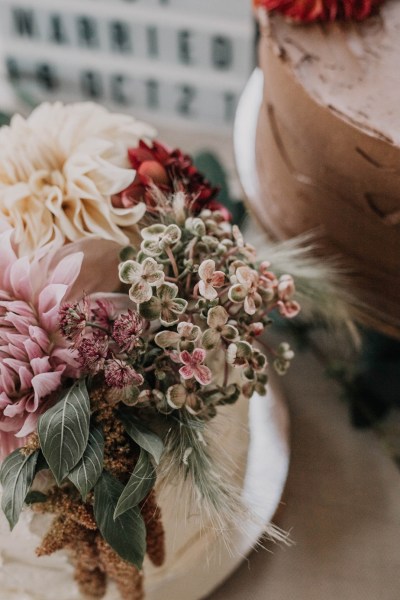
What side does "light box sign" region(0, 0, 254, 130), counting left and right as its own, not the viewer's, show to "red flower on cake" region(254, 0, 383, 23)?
front

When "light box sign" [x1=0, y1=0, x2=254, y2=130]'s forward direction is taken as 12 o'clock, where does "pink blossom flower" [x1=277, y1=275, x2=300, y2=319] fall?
The pink blossom flower is roughly at 12 o'clock from the light box sign.

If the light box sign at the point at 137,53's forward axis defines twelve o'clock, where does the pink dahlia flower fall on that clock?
The pink dahlia flower is roughly at 12 o'clock from the light box sign.

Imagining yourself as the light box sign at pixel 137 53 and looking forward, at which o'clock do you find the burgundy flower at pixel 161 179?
The burgundy flower is roughly at 12 o'clock from the light box sign.

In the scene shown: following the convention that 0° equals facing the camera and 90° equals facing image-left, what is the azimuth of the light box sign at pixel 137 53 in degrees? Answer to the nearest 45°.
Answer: approximately 0°

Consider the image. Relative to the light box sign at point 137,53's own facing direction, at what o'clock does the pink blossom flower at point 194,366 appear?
The pink blossom flower is roughly at 12 o'clock from the light box sign.

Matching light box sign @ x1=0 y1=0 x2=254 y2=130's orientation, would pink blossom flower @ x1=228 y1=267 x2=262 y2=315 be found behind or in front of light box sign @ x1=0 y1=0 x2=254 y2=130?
in front

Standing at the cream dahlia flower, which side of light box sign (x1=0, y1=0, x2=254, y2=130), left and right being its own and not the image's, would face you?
front

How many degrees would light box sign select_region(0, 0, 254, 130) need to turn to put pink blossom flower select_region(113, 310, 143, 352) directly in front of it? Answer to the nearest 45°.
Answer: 0° — it already faces it

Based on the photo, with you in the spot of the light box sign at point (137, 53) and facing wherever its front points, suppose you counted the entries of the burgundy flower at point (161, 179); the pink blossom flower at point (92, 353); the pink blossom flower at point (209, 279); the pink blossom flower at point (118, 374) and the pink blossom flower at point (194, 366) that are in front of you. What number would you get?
5
